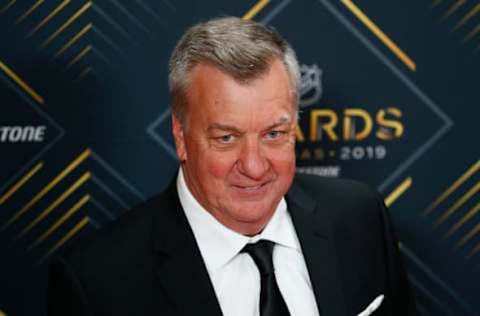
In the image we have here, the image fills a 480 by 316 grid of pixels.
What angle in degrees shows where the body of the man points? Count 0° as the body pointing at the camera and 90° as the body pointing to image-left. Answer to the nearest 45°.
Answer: approximately 315°
